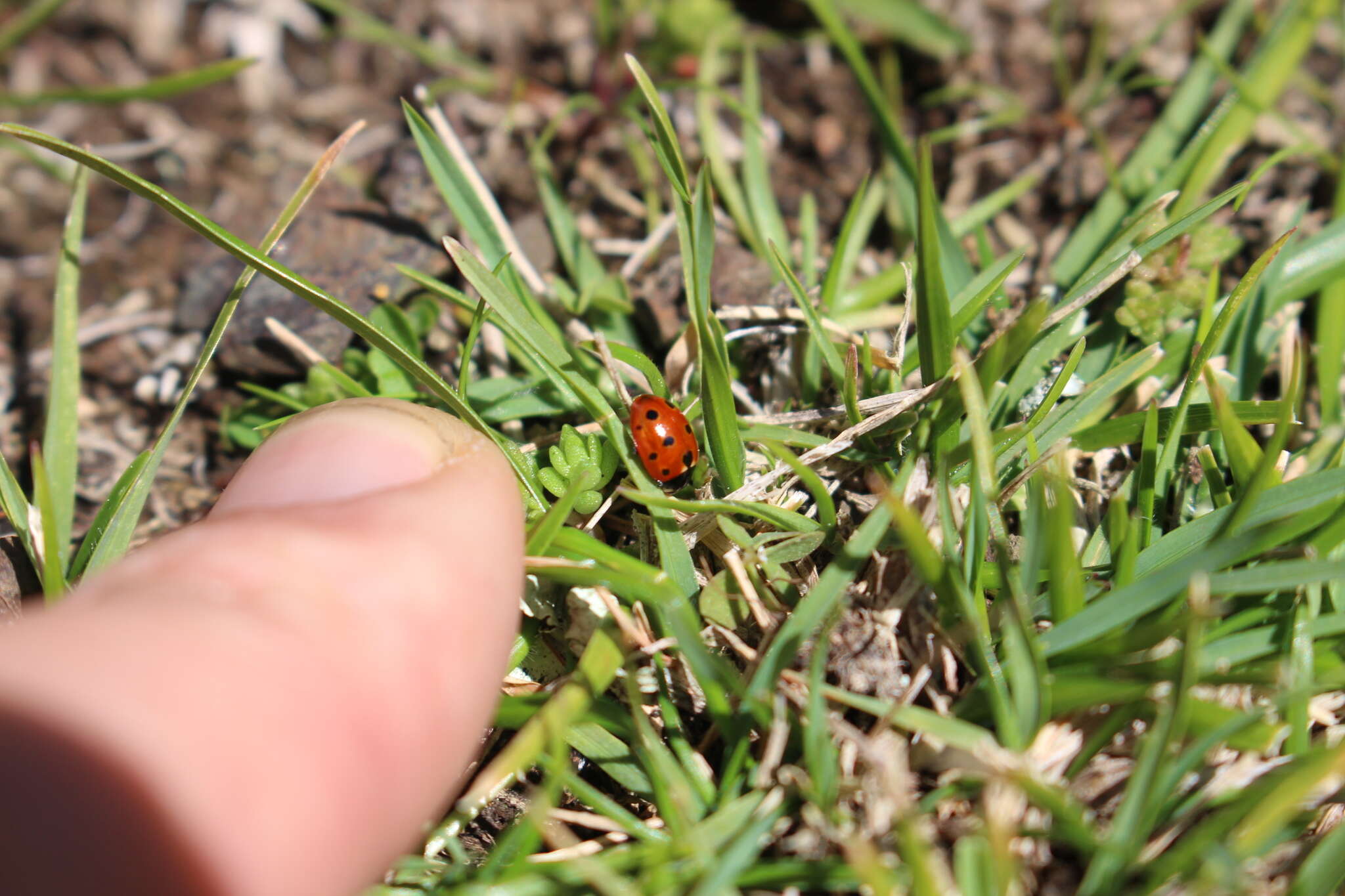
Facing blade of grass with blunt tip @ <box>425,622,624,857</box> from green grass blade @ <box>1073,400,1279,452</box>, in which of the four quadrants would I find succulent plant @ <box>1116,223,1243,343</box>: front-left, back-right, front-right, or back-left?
back-right

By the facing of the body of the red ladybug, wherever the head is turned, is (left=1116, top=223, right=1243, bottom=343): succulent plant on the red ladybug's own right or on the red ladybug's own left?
on the red ladybug's own left

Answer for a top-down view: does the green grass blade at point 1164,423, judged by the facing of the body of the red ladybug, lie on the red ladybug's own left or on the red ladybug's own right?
on the red ladybug's own left

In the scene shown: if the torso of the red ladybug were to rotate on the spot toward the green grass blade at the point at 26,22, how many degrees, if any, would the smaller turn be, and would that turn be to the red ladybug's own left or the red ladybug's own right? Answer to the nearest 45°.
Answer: approximately 180°

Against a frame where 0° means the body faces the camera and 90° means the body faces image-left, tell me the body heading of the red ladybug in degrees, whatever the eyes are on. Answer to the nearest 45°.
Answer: approximately 315°
